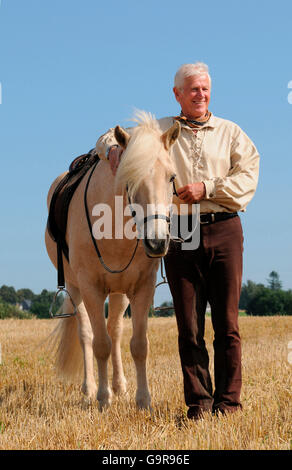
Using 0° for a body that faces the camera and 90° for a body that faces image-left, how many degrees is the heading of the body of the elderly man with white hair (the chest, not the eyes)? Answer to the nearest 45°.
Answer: approximately 0°

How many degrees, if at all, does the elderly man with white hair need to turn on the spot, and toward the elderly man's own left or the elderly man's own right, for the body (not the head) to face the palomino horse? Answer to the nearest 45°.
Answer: approximately 135° to the elderly man's own right
